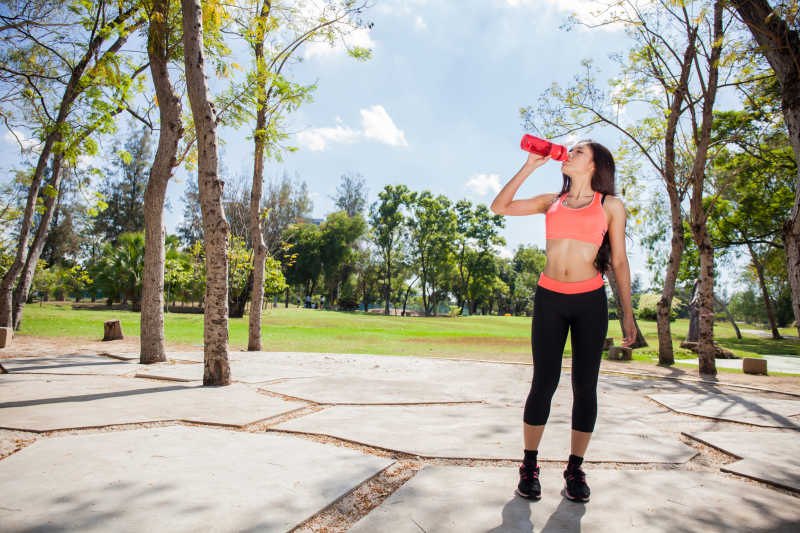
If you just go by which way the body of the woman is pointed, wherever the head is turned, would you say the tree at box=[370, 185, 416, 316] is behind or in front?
behind

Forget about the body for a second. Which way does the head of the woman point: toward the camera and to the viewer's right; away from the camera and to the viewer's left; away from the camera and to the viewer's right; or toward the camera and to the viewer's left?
toward the camera and to the viewer's left

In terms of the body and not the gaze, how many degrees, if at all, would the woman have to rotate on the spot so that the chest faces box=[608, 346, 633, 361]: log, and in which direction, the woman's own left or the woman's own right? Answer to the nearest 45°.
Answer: approximately 180°

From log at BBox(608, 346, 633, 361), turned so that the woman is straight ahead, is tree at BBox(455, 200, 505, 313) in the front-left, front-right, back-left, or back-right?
back-right

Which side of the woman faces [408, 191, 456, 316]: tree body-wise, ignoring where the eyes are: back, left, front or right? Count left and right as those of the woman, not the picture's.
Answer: back

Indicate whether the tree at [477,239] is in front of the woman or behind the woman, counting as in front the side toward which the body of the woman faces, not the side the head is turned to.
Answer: behind

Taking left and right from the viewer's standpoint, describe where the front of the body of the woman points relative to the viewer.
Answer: facing the viewer

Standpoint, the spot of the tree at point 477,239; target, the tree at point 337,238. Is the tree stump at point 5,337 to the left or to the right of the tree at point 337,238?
left
